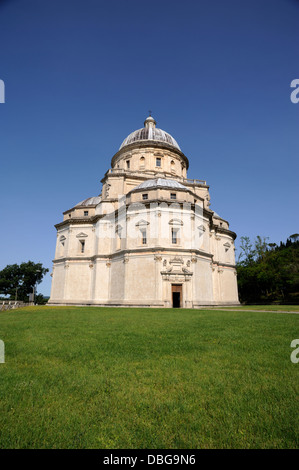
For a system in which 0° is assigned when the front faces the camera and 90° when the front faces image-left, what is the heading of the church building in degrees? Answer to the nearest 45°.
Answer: approximately 0°
